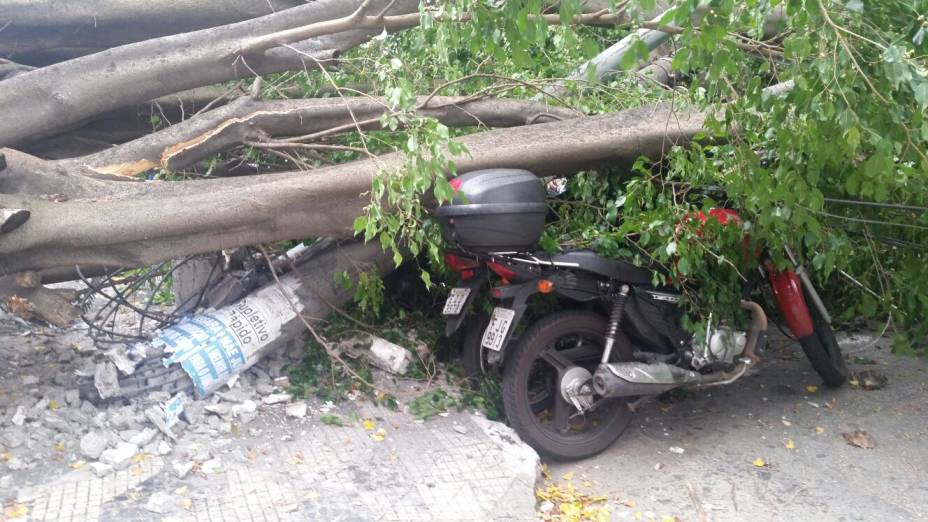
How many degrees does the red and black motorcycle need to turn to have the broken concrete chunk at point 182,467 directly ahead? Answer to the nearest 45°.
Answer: approximately 180°

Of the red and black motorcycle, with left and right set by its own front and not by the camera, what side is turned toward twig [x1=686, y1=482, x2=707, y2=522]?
right

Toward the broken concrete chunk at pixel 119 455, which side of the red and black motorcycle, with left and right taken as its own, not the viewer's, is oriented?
back

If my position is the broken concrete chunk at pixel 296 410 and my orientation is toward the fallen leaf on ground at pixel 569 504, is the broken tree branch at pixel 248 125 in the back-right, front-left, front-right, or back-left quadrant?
back-left

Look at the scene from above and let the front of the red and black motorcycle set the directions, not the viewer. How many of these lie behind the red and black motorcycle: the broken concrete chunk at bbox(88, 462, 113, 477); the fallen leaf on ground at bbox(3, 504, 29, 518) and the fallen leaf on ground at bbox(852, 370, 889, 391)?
2

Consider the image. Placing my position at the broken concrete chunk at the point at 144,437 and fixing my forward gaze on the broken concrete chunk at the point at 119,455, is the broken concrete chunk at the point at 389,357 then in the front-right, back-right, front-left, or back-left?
back-left

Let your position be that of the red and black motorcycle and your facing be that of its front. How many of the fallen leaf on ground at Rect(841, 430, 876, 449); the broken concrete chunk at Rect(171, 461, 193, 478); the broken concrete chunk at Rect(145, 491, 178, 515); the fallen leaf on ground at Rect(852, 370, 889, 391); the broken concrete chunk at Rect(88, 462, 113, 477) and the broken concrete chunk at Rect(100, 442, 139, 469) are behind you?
4

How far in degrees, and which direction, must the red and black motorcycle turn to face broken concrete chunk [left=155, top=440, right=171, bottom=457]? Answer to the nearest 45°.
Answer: approximately 180°

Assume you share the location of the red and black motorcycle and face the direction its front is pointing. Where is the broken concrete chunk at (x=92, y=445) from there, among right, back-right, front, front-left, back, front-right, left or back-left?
back

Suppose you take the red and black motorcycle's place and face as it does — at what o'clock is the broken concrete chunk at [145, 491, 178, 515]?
The broken concrete chunk is roughly at 6 o'clock from the red and black motorcycle.

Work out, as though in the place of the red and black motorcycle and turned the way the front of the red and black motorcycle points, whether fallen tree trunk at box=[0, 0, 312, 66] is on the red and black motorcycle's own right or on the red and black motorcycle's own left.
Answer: on the red and black motorcycle's own left

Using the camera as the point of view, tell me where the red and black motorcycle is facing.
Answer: facing away from the viewer and to the right of the viewer

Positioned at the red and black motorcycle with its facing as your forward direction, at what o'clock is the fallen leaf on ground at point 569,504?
The fallen leaf on ground is roughly at 4 o'clock from the red and black motorcycle.

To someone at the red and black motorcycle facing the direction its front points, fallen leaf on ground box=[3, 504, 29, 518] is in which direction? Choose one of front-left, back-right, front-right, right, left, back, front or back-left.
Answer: back

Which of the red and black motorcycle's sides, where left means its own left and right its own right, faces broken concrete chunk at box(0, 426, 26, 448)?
back
